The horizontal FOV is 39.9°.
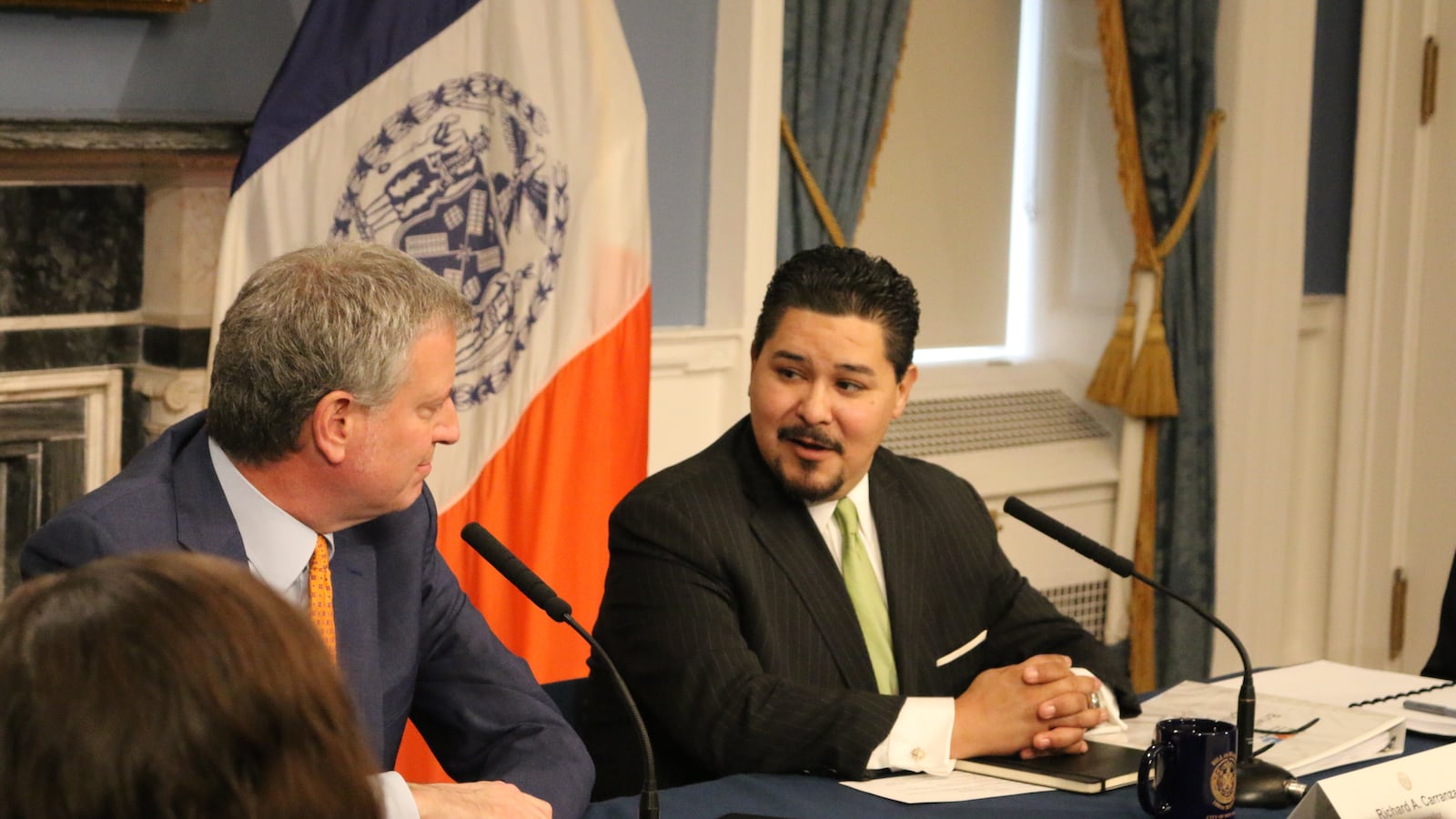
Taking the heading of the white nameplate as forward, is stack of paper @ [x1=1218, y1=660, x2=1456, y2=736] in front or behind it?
behind

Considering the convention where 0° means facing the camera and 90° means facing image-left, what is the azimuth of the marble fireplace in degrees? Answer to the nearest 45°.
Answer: approximately 315°

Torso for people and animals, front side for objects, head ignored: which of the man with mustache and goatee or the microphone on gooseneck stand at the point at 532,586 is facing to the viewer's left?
the microphone on gooseneck stand

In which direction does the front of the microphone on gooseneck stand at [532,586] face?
to the viewer's left

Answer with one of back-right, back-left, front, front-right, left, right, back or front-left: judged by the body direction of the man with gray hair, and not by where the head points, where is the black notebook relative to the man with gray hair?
front-left

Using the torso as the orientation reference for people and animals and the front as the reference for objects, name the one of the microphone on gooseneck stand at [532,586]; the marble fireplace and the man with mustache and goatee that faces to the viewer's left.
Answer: the microphone on gooseneck stand

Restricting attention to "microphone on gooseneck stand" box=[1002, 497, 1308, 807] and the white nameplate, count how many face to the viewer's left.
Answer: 1

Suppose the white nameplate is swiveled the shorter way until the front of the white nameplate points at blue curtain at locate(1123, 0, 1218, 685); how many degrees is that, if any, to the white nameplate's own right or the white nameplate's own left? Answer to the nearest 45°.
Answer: approximately 135° to the white nameplate's own left

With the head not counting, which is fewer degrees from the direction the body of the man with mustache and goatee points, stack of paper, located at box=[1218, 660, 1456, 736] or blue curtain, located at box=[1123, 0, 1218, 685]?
the stack of paper

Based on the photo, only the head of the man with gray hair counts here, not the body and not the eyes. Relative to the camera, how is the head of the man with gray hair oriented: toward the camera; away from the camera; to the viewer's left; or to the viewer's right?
to the viewer's right

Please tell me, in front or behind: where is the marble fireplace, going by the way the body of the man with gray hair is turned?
behind

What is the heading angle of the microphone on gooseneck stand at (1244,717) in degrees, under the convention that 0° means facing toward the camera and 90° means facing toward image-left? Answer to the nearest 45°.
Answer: approximately 90°

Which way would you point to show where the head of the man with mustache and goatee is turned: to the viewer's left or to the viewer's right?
to the viewer's left
